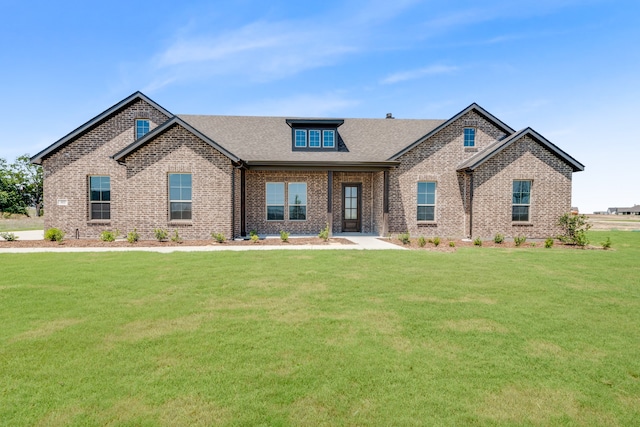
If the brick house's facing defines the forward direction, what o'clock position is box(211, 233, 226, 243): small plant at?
The small plant is roughly at 2 o'clock from the brick house.

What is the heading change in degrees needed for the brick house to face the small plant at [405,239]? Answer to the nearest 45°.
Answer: approximately 45° to its left

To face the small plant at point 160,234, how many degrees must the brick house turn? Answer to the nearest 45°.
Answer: approximately 90° to its right

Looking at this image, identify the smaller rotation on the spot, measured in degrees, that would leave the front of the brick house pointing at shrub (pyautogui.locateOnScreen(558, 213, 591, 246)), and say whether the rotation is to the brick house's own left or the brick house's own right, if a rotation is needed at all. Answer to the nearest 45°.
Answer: approximately 90° to the brick house's own left

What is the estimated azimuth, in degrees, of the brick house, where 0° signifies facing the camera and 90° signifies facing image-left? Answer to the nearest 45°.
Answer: approximately 0°
